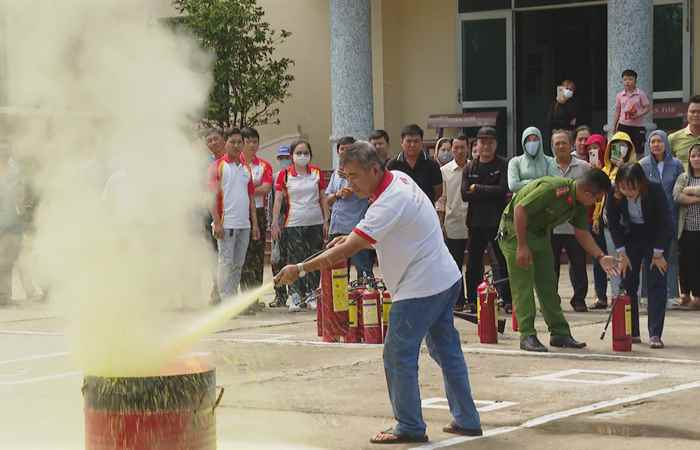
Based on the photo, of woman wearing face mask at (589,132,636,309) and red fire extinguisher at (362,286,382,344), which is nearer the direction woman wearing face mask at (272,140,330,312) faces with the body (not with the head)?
the red fire extinguisher

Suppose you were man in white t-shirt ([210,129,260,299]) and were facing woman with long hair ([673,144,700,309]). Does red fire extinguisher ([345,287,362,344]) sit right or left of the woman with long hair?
right

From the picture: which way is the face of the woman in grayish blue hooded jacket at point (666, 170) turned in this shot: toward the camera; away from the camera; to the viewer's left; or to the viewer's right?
toward the camera

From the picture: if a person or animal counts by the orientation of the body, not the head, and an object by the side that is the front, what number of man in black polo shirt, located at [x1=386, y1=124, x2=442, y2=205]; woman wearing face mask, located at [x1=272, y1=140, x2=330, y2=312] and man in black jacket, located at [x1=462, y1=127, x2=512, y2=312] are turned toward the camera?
3

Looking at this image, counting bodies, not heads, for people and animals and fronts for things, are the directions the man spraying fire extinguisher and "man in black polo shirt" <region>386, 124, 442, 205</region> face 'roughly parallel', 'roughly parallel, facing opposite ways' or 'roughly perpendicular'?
roughly perpendicular

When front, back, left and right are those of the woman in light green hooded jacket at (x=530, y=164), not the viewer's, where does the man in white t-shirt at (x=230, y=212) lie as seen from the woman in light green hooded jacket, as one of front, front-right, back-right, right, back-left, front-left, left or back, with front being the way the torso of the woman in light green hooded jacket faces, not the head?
right

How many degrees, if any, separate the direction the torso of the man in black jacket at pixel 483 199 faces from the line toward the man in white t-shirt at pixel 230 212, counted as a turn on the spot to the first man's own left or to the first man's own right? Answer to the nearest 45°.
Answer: approximately 90° to the first man's own right

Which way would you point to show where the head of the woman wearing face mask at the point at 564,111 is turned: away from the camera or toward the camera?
toward the camera

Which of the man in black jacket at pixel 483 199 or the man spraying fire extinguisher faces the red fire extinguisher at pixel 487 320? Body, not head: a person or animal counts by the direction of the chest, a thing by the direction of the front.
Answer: the man in black jacket

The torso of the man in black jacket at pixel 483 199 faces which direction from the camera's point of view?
toward the camera

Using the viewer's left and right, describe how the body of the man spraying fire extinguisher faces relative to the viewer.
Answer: facing to the left of the viewer

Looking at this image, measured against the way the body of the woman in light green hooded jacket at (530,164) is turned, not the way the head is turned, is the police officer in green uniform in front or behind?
in front

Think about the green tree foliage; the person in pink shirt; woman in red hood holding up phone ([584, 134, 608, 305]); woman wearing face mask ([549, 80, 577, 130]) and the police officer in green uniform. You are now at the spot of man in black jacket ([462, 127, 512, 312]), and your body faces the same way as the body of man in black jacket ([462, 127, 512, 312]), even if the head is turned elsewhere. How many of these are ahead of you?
1

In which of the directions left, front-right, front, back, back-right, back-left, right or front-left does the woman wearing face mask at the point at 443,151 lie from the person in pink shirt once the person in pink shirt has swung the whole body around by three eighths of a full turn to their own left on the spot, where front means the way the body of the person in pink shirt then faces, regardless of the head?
back

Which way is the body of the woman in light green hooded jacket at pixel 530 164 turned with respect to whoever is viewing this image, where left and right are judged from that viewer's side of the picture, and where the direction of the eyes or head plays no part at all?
facing the viewer

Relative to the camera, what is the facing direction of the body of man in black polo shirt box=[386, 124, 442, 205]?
toward the camera

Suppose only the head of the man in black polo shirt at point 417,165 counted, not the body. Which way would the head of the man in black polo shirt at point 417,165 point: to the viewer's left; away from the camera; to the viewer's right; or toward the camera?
toward the camera

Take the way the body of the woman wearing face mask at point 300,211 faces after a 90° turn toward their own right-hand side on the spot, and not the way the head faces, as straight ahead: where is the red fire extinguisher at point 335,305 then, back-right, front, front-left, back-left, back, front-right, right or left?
left

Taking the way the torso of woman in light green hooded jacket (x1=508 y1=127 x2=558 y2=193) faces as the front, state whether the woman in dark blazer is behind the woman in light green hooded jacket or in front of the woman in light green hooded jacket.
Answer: in front

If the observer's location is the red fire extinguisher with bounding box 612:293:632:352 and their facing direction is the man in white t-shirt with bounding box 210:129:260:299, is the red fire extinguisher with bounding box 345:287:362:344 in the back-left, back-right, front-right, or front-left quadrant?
front-left
